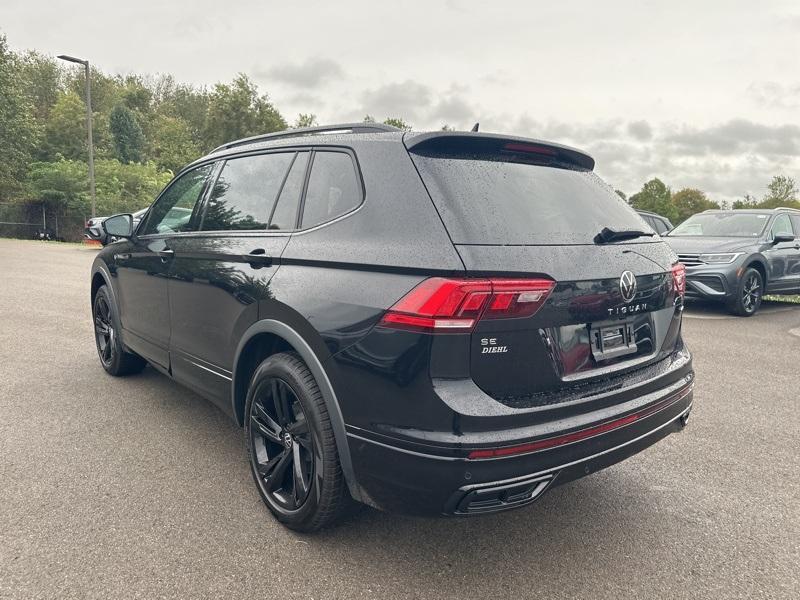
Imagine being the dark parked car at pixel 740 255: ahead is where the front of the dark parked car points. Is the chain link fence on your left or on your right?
on your right

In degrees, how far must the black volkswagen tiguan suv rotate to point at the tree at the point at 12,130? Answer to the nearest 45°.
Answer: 0° — it already faces it

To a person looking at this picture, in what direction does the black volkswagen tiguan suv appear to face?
facing away from the viewer and to the left of the viewer

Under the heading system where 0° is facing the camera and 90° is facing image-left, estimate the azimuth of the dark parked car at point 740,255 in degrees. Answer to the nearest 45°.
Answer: approximately 45°

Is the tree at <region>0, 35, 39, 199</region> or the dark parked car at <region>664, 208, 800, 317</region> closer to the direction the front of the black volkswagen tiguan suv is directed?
the tree
